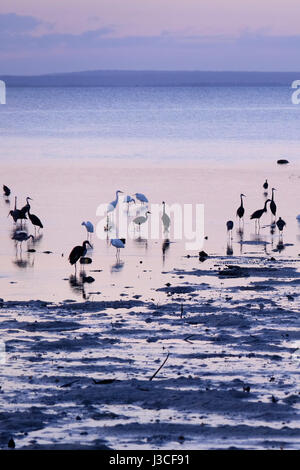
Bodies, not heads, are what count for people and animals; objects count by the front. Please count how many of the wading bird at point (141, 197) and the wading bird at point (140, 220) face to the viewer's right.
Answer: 1

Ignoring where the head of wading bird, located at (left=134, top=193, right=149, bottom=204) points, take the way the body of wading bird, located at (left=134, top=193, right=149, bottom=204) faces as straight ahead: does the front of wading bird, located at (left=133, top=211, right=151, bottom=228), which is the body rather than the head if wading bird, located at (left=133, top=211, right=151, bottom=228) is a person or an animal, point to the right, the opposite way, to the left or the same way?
the opposite way
